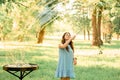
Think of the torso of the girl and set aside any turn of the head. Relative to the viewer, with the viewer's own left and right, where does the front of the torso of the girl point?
facing the viewer and to the right of the viewer
